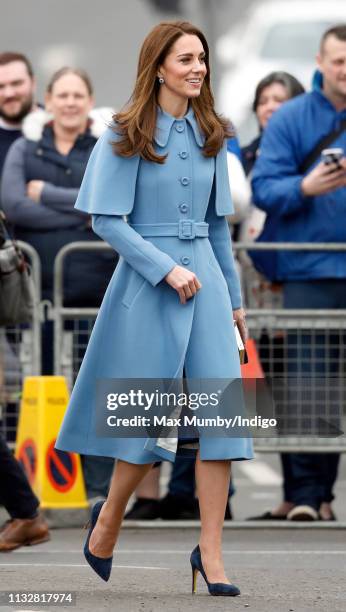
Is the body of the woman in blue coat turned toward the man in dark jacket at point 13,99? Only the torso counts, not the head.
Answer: no

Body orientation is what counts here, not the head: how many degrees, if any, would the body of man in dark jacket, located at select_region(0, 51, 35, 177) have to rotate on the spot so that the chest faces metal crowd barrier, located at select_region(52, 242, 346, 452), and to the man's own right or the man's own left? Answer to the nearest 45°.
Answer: approximately 45° to the man's own left

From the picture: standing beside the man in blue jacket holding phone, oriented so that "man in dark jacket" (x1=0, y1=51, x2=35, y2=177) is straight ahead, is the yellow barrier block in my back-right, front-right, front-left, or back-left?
front-left

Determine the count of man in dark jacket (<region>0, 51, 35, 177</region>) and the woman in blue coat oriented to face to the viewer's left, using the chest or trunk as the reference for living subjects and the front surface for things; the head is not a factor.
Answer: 0

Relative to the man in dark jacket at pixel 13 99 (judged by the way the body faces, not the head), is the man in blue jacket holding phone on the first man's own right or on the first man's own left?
on the first man's own left

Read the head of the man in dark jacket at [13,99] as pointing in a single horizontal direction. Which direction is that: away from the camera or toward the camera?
toward the camera

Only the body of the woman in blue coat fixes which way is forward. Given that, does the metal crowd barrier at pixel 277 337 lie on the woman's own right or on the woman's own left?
on the woman's own left

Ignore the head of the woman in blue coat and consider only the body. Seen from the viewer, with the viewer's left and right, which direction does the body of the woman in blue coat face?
facing the viewer and to the right of the viewer

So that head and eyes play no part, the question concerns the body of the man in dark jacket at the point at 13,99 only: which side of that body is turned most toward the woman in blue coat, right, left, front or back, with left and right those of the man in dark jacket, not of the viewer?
front

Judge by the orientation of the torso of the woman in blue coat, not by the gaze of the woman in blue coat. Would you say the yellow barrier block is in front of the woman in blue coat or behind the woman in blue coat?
behind

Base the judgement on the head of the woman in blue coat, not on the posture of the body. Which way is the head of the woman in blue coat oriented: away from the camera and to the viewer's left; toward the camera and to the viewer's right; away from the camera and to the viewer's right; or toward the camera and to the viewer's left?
toward the camera and to the viewer's right

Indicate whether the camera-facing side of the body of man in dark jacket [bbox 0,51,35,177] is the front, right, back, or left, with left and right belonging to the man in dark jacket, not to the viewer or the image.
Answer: front
